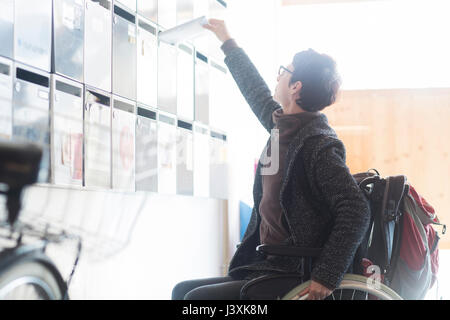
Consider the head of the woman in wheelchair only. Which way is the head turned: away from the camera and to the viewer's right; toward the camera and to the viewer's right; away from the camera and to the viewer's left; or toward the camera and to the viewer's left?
away from the camera and to the viewer's left

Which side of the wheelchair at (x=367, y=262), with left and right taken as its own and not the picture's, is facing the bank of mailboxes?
front

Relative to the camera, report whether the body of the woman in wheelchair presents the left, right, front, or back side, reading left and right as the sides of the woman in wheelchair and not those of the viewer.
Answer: left

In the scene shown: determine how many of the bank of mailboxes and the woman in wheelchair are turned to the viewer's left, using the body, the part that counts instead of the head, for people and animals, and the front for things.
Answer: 1

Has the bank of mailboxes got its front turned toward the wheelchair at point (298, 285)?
yes

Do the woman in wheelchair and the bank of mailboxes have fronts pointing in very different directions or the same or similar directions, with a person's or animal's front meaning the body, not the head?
very different directions

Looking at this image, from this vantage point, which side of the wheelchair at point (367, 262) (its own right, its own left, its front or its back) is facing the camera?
left

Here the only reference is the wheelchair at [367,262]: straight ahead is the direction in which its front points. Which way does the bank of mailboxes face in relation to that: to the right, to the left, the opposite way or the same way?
the opposite way

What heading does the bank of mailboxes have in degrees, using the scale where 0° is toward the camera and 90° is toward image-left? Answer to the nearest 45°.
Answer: approximately 315°

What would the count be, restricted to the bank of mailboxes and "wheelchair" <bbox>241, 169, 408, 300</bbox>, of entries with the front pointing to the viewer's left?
1
